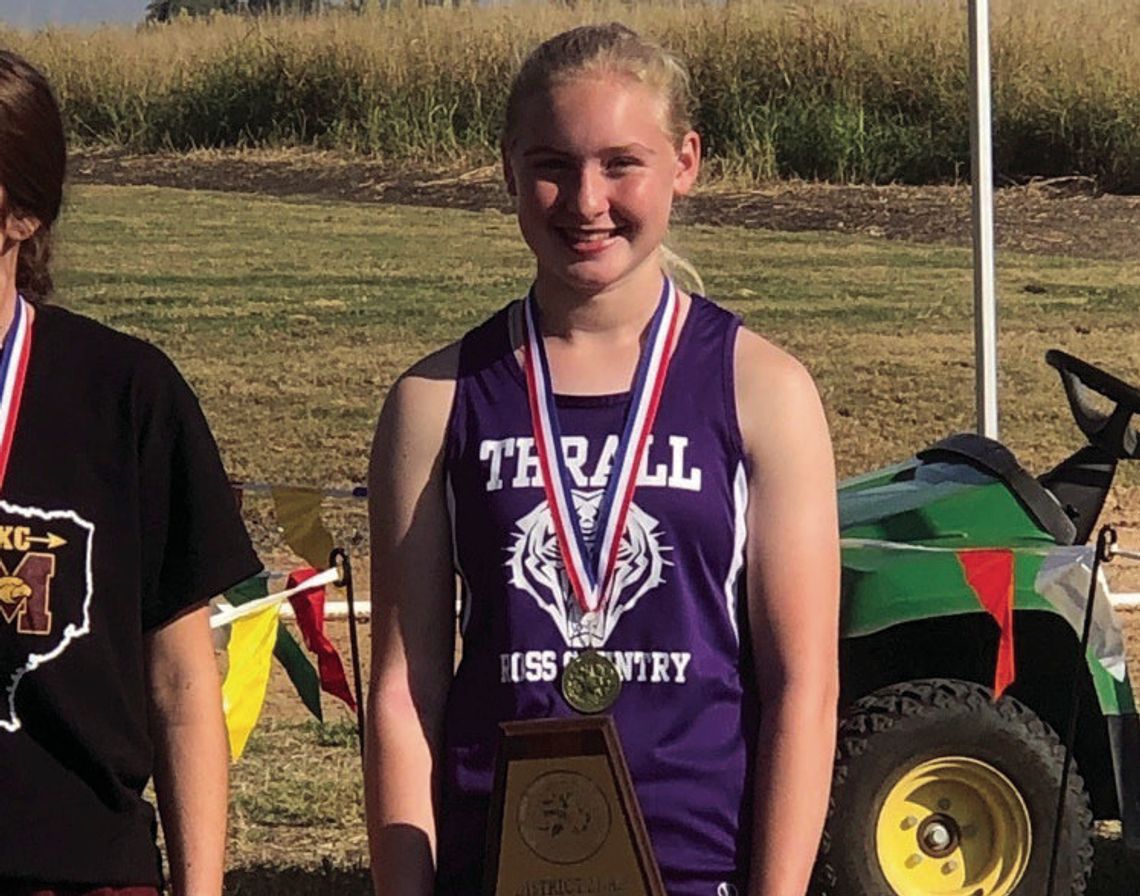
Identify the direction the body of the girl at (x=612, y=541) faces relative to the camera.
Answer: toward the camera

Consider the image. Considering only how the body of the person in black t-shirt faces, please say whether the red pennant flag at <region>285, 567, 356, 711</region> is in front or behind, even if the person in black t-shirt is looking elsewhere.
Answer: behind

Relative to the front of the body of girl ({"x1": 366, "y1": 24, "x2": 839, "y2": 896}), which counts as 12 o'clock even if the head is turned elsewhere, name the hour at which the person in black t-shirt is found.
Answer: The person in black t-shirt is roughly at 3 o'clock from the girl.

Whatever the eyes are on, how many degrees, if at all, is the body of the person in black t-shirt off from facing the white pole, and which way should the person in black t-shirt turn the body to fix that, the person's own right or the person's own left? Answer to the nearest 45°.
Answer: approximately 135° to the person's own left

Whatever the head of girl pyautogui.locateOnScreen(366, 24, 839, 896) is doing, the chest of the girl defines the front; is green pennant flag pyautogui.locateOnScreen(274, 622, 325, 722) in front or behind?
behind

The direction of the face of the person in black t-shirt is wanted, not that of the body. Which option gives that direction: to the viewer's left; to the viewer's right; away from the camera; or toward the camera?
toward the camera

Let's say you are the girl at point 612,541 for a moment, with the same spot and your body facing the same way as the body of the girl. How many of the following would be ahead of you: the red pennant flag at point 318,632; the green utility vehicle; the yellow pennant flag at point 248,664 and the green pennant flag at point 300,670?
0

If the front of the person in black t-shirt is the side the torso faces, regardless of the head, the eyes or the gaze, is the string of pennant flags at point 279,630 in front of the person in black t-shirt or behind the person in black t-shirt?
behind

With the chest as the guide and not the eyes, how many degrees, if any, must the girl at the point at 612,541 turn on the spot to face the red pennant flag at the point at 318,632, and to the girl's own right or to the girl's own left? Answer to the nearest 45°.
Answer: approximately 180°

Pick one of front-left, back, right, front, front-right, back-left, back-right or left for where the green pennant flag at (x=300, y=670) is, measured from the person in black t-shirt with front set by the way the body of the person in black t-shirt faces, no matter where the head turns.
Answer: back
